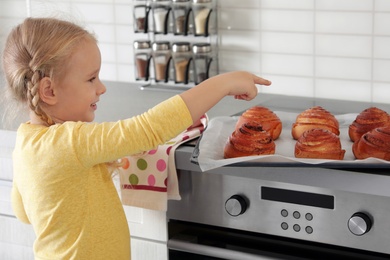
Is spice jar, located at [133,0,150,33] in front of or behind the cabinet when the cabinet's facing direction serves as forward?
behind

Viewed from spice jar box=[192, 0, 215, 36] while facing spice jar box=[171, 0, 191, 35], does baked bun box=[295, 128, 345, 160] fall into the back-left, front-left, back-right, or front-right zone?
back-left

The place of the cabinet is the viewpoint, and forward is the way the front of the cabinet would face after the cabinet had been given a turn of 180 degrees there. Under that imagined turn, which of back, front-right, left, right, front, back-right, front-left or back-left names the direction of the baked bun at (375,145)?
back-right

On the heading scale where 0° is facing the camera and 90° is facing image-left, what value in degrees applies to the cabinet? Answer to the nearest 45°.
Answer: approximately 0°

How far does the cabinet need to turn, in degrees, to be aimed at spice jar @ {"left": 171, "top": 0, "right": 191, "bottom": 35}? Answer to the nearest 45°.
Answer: approximately 135° to its left

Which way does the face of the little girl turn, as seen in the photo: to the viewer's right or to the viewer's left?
to the viewer's right
